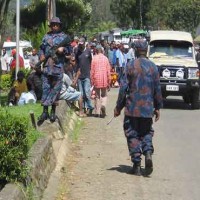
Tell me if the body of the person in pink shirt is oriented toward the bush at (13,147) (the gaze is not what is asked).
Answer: no

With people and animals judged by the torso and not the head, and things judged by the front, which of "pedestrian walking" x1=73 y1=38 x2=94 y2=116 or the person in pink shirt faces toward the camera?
the pedestrian walking

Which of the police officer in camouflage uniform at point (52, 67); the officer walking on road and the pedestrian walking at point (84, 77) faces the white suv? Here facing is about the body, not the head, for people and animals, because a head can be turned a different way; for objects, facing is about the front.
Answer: the officer walking on road

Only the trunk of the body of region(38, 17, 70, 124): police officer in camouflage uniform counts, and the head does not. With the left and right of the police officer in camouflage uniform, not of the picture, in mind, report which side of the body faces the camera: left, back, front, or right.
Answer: front

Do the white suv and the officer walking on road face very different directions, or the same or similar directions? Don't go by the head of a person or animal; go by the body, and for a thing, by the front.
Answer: very different directions

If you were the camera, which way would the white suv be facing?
facing the viewer

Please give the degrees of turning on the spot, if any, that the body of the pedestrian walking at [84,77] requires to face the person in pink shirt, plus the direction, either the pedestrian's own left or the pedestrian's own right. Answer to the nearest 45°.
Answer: approximately 45° to the pedestrian's own left

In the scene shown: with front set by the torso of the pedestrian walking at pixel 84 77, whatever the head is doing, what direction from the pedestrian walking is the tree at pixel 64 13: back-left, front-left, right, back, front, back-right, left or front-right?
back

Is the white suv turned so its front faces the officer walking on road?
yes

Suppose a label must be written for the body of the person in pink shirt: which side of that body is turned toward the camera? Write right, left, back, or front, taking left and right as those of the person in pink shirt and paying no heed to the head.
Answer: back

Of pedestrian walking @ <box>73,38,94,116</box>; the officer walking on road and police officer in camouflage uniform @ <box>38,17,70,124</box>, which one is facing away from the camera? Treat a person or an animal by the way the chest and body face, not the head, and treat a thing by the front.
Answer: the officer walking on road

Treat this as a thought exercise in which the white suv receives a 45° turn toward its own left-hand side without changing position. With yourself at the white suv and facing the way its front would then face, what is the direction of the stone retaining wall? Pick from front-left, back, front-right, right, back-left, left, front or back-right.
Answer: front-right

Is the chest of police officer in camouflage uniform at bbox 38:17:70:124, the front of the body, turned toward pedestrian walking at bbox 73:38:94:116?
no

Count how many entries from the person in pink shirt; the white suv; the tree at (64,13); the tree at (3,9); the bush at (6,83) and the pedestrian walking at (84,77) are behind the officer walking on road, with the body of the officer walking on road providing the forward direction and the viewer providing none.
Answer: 0

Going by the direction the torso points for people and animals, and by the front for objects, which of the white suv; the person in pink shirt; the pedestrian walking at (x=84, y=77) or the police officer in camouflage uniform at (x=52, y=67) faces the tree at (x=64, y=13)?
the person in pink shirt

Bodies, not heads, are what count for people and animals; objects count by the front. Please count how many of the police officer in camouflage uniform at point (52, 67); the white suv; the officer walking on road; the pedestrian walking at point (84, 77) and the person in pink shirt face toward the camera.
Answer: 3
